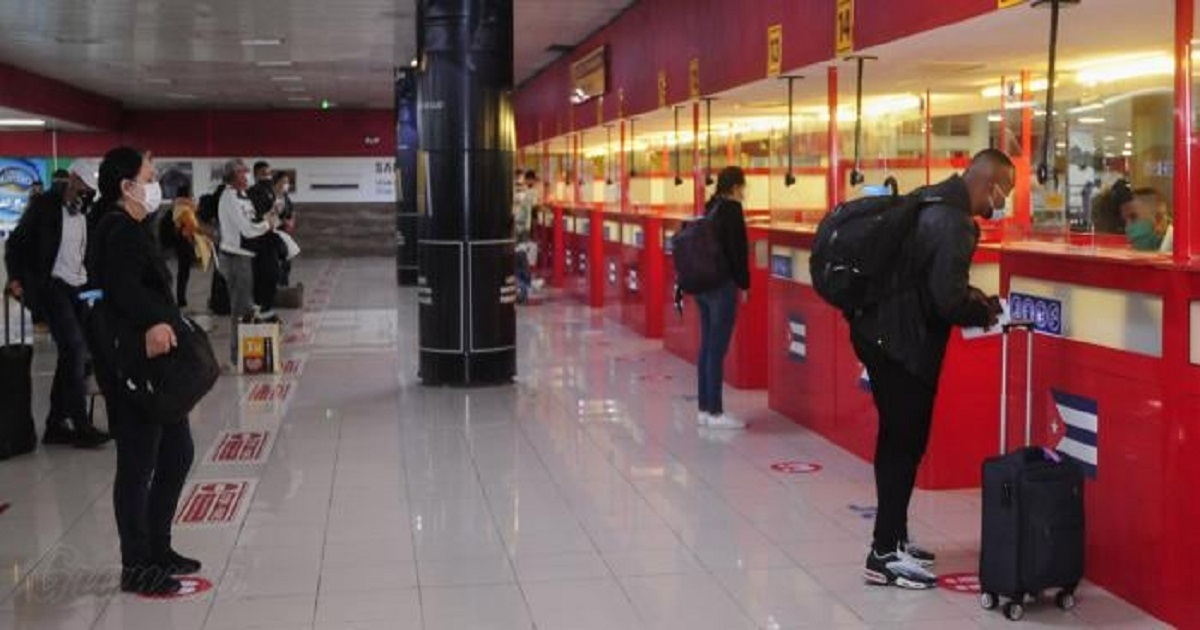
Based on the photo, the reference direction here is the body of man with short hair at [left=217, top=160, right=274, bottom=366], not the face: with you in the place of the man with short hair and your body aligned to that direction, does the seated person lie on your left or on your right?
on your right

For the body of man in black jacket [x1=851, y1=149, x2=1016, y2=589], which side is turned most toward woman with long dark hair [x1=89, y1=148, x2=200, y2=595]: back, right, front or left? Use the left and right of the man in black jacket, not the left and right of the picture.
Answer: back

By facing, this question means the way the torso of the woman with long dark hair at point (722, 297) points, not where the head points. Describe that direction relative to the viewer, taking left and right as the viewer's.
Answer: facing to the right of the viewer

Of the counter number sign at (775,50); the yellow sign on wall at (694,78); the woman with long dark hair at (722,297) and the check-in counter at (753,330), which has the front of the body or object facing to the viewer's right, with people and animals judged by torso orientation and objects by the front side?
the woman with long dark hair

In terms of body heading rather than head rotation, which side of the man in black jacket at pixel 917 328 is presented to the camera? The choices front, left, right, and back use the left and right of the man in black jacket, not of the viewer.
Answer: right

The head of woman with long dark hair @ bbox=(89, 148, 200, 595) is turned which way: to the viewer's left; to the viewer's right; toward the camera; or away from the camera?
to the viewer's right

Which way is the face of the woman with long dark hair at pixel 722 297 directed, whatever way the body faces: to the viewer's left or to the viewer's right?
to the viewer's right

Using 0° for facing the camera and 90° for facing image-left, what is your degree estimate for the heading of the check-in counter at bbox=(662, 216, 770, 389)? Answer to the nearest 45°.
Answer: approximately 45°

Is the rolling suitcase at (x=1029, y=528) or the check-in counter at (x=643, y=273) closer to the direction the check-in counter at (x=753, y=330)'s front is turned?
the rolling suitcase

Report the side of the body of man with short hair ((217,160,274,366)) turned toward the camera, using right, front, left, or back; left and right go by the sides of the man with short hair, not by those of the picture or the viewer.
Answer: right

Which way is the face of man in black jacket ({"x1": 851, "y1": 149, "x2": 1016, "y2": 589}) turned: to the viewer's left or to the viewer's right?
to the viewer's right

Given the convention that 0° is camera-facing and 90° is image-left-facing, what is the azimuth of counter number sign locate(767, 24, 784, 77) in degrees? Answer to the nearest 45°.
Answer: approximately 45°

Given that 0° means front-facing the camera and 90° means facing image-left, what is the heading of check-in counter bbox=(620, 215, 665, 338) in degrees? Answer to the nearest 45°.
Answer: approximately 45°
